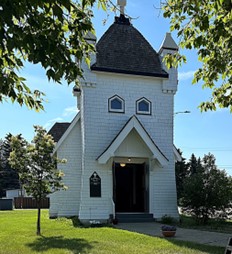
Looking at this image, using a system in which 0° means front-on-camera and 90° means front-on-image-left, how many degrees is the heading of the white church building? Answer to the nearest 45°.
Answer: approximately 0°

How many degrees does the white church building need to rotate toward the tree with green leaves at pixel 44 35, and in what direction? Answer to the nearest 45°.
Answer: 0° — it already faces it

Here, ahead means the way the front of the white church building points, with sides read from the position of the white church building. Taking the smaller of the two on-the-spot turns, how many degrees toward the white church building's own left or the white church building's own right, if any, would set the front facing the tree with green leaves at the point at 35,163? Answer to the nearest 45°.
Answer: approximately 45° to the white church building's own right

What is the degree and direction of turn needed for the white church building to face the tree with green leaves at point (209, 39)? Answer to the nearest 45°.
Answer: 0° — it already faces it

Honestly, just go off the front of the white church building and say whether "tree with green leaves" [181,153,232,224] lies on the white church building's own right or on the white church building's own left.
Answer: on the white church building's own left
